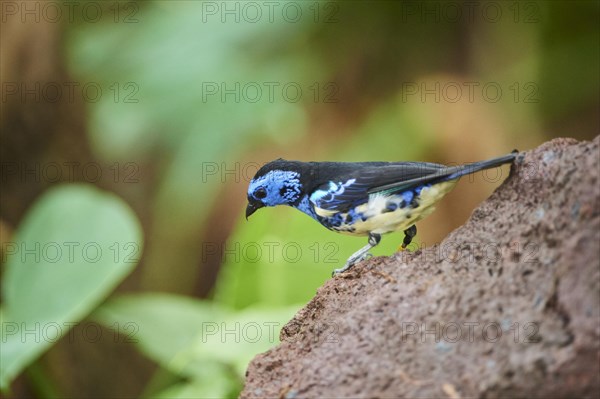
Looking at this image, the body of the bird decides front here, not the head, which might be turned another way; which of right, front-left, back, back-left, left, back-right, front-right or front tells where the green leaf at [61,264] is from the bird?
front-right

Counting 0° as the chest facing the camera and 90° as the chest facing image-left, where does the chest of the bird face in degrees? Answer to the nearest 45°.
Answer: approximately 90°

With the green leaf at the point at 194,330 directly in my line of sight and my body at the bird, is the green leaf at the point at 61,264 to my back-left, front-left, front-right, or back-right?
front-left

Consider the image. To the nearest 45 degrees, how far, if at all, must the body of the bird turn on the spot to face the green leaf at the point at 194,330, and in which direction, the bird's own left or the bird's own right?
approximately 45° to the bird's own right

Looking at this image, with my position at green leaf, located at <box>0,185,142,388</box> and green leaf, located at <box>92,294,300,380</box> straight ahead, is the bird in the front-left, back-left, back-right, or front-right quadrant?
front-right

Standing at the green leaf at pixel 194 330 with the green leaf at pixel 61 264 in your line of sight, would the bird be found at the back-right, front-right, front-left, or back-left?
back-left
